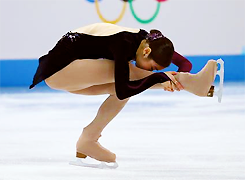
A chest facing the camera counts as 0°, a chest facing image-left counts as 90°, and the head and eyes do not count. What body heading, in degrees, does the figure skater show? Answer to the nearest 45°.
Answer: approximately 270°
